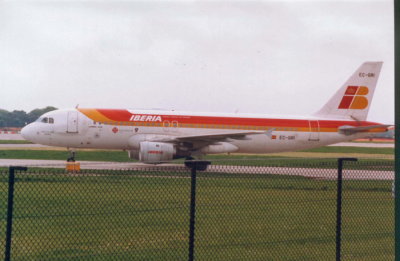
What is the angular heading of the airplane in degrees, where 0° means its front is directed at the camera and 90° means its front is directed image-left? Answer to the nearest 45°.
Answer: approximately 90°

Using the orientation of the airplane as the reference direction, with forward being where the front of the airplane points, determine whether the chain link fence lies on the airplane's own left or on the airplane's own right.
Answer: on the airplane's own left
